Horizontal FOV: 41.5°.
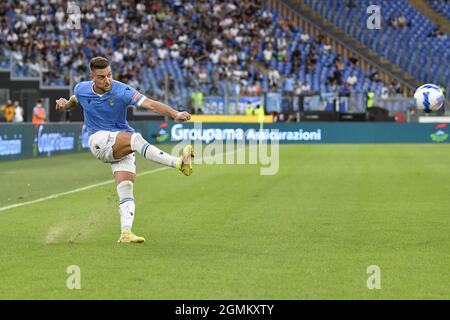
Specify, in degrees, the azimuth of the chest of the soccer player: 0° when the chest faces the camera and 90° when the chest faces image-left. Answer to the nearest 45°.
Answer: approximately 315°

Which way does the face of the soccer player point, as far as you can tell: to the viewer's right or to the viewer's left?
to the viewer's right

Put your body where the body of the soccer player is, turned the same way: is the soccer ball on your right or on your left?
on your left
